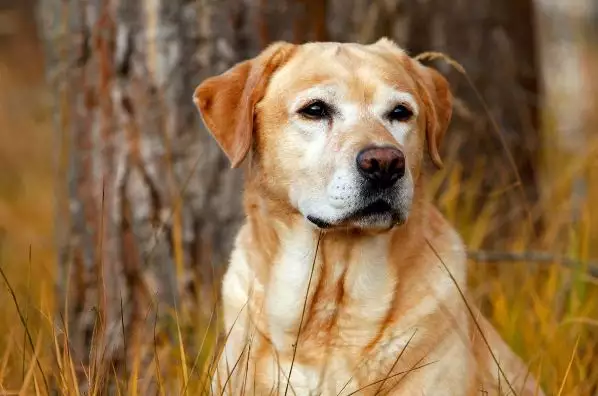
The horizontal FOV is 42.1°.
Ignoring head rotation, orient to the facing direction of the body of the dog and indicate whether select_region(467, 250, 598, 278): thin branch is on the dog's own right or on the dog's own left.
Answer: on the dog's own left

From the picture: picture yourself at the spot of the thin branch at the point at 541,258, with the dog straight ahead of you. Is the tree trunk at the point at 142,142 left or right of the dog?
right

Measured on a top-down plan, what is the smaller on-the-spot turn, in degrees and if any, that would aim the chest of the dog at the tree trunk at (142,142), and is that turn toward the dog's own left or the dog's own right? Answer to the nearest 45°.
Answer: approximately 135° to the dog's own right

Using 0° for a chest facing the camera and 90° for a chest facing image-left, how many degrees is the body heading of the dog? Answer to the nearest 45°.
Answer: approximately 0°
